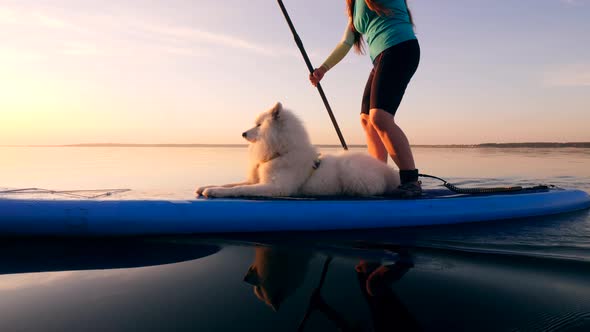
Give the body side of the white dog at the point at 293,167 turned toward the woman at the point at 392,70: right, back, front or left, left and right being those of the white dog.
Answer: back

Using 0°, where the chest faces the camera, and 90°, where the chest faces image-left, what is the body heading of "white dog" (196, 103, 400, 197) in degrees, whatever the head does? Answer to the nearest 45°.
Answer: approximately 90°
